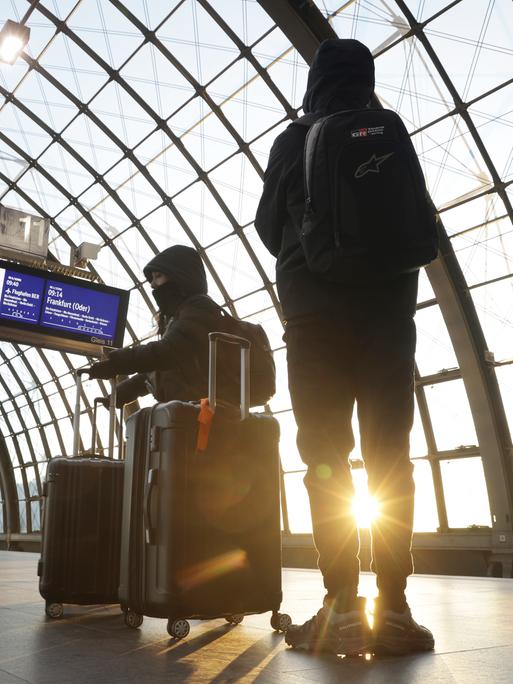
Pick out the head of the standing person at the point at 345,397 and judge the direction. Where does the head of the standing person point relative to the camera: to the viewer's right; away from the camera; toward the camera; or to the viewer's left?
away from the camera

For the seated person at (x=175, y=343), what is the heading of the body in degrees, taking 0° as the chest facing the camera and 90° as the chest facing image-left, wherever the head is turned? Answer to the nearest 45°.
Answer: approximately 90°

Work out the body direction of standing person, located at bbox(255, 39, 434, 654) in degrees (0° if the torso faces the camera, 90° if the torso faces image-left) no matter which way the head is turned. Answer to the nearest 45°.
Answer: approximately 135°

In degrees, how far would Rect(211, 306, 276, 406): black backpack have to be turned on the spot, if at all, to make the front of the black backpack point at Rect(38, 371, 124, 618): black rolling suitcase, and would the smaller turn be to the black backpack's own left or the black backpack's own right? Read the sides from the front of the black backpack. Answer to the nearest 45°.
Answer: approximately 135° to the black backpack's own left

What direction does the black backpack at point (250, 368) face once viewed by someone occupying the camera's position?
facing to the right of the viewer

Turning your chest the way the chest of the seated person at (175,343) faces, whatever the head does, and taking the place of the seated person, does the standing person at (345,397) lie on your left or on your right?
on your left

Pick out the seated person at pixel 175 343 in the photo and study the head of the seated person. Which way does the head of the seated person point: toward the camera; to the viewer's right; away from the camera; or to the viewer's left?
to the viewer's left

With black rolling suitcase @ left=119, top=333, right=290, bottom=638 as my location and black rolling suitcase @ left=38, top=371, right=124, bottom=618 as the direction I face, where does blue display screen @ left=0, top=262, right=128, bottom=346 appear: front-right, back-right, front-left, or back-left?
front-right

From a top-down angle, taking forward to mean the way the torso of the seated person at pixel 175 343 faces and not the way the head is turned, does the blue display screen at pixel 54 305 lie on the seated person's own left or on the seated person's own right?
on the seated person's own right
